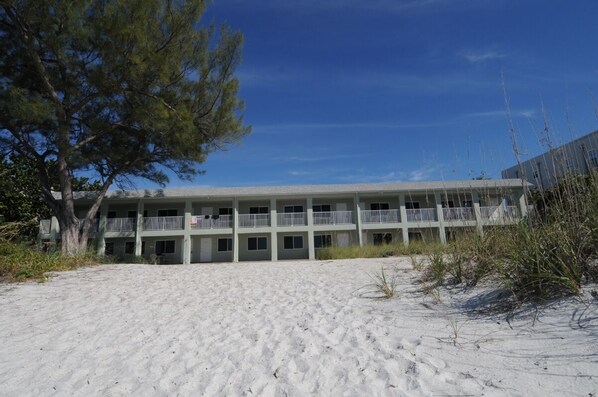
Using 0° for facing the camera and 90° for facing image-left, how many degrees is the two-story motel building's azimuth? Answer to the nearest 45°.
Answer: approximately 0°

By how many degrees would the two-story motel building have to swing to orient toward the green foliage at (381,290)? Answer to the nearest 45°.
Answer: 0° — it already faces it
